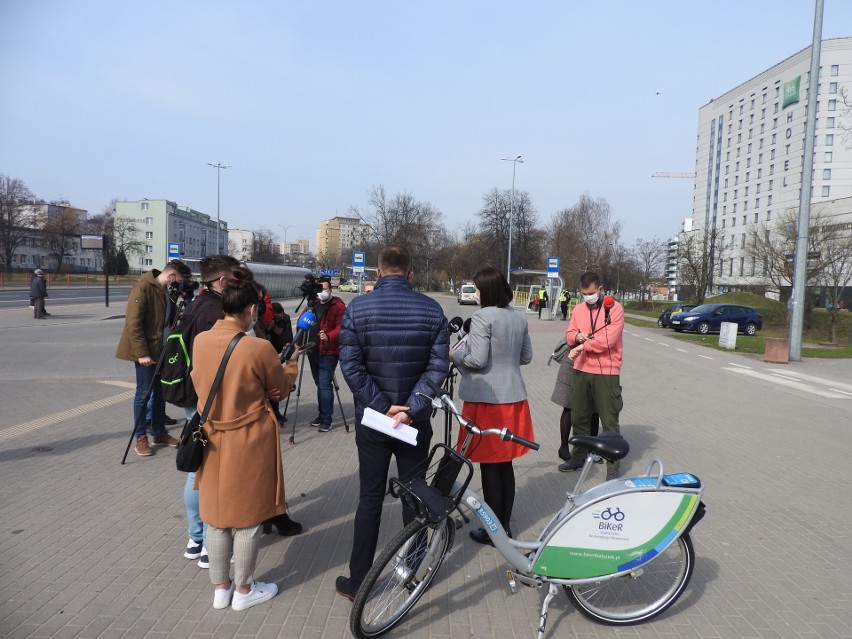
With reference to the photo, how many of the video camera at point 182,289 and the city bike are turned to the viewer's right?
1

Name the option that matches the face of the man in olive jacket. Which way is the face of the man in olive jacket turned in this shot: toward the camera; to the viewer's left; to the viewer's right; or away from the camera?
to the viewer's right

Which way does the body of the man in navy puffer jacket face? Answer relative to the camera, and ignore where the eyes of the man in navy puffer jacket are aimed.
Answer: away from the camera

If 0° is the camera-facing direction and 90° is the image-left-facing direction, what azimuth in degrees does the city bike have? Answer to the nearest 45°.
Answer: approximately 90°

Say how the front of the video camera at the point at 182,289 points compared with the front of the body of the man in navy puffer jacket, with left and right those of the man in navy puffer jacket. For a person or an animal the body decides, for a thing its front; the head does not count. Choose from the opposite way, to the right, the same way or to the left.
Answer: to the right

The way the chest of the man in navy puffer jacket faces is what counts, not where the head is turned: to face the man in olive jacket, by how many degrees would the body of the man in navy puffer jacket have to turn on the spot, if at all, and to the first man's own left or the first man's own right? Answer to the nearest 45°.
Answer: approximately 45° to the first man's own left

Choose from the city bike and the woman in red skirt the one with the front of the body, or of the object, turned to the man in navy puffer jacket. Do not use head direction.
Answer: the city bike

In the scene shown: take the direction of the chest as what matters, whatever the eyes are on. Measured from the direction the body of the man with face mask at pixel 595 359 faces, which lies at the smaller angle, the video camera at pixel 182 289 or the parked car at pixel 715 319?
the video camera
